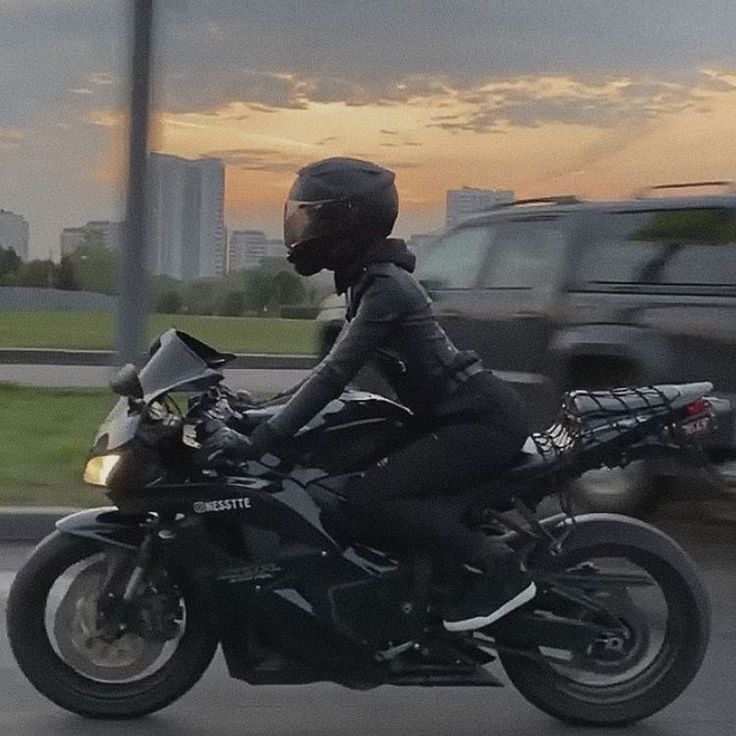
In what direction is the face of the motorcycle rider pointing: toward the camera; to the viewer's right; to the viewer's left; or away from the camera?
to the viewer's left

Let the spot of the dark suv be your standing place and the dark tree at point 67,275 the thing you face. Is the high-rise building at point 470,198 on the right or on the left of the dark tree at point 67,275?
right

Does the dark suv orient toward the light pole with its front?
yes

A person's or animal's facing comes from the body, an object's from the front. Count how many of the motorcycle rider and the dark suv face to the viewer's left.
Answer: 2

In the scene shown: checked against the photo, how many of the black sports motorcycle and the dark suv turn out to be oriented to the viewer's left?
2

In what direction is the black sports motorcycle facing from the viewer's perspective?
to the viewer's left

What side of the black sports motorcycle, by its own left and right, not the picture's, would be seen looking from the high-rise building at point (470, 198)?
right

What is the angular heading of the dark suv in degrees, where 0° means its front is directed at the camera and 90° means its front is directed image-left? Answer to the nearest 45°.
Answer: approximately 90°

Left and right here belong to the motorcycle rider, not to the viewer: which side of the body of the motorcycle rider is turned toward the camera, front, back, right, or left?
left

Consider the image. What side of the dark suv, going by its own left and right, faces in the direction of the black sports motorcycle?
left
